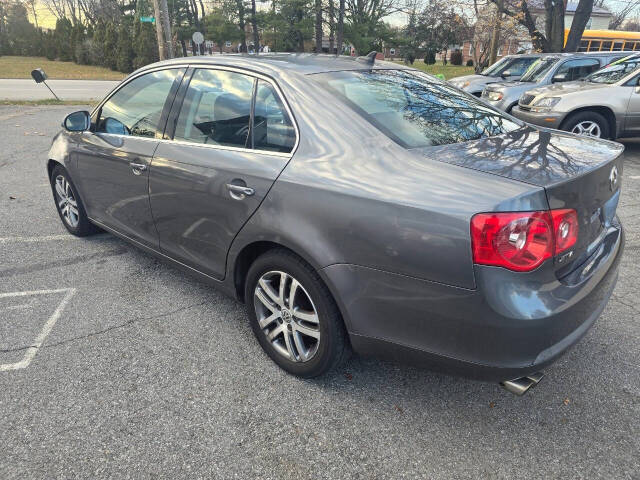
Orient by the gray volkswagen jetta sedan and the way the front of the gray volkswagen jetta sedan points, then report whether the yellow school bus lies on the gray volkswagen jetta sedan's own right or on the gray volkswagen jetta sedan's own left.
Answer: on the gray volkswagen jetta sedan's own right

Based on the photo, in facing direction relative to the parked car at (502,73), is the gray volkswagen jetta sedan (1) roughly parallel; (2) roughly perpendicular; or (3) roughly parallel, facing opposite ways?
roughly perpendicular

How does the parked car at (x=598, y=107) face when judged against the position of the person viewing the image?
facing the viewer and to the left of the viewer

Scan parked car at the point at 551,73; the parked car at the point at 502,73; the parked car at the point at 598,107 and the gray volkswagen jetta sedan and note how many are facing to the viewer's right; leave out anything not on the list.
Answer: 0

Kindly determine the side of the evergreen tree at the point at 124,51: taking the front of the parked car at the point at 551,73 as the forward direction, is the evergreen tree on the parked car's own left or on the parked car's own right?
on the parked car's own right

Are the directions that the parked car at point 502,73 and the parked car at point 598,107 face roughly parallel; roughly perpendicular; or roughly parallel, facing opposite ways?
roughly parallel

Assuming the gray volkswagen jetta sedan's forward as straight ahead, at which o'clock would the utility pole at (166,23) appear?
The utility pole is roughly at 1 o'clock from the gray volkswagen jetta sedan.

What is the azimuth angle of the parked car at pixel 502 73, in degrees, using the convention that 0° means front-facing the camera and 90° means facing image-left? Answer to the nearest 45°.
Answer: approximately 45°

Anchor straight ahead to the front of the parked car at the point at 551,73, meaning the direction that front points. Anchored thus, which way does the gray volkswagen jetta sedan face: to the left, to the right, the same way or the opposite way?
to the right

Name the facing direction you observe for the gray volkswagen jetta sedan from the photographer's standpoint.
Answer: facing away from the viewer and to the left of the viewer

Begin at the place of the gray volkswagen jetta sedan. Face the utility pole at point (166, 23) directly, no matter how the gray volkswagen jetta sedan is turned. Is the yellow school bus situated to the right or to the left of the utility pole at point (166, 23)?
right

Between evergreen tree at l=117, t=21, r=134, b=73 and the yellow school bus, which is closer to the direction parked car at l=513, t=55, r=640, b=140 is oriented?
the evergreen tree

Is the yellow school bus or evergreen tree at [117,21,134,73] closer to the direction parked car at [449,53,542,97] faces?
the evergreen tree

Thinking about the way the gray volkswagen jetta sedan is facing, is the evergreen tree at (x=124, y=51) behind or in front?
in front

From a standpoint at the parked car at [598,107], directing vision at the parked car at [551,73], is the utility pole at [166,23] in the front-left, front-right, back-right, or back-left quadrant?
front-left

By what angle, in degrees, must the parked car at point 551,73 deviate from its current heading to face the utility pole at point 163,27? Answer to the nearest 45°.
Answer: approximately 45° to its right

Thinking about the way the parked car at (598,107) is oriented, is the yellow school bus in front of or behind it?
behind
